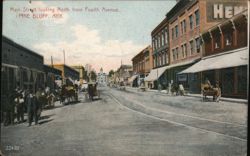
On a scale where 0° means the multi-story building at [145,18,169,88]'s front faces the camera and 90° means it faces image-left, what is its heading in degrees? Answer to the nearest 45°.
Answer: approximately 90°

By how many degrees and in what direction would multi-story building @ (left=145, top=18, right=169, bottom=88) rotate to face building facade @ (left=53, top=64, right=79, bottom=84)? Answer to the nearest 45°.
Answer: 0° — it already faces it

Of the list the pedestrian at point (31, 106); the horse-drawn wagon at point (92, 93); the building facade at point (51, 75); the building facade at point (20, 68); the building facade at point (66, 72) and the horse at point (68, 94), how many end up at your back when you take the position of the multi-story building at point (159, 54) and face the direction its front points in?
0

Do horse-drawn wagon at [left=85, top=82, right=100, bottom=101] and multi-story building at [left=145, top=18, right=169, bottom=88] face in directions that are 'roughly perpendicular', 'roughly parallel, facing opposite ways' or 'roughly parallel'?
roughly perpendicular

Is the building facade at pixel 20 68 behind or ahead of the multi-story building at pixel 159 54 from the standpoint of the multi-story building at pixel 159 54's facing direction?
ahead

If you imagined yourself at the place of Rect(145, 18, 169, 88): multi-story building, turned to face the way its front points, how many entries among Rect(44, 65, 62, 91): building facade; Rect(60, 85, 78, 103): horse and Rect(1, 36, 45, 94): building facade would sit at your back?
0

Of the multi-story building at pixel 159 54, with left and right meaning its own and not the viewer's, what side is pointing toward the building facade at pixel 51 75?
front
